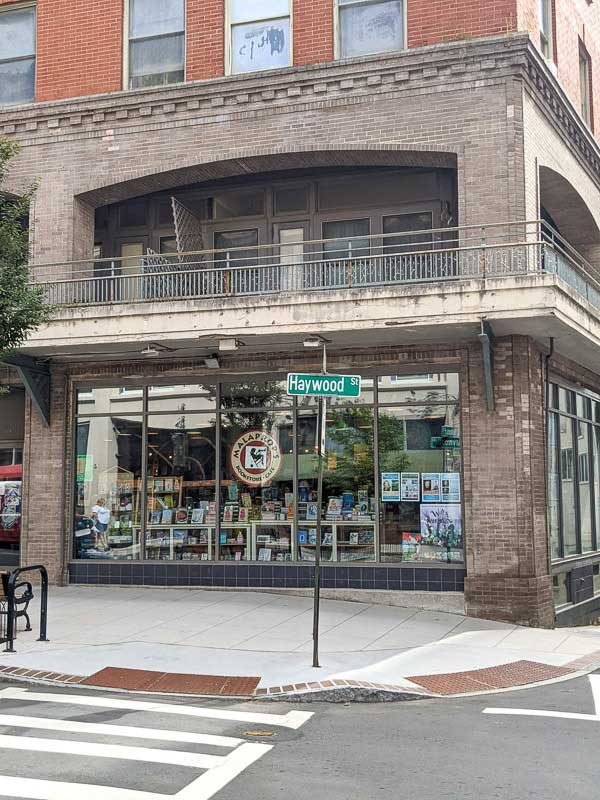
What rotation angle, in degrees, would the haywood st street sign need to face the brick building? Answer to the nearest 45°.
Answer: approximately 180°

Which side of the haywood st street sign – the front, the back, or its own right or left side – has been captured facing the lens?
front

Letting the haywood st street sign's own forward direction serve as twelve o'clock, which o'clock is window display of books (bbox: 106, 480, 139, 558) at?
The window display of books is roughly at 5 o'clock from the haywood st street sign.
